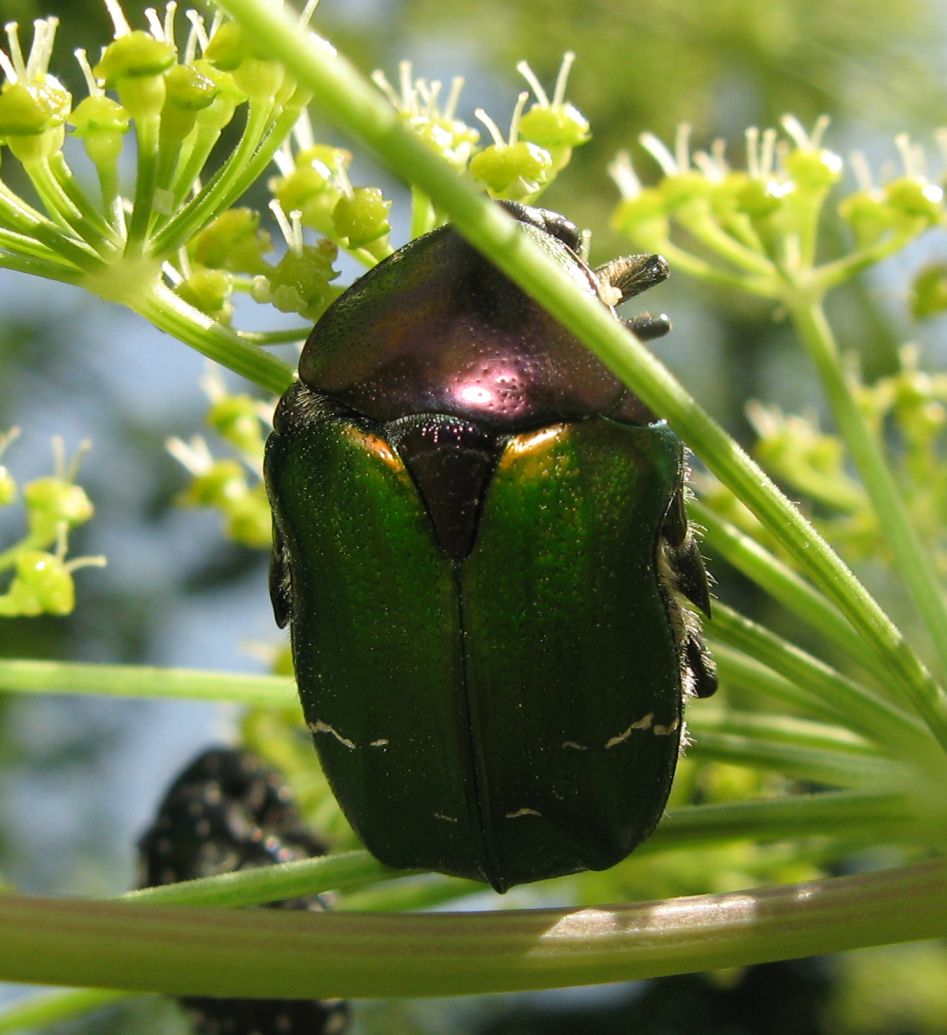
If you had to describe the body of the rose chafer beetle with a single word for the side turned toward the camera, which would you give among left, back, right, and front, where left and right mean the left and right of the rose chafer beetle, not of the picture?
back
